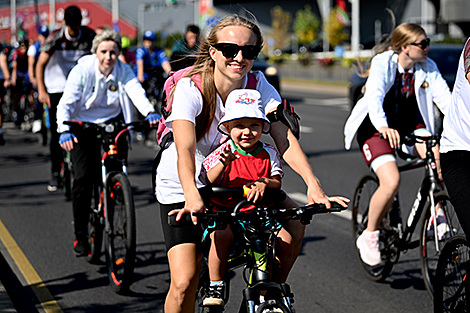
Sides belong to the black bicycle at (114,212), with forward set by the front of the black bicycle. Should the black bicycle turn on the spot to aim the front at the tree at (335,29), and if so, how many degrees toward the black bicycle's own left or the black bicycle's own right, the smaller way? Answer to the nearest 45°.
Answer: approximately 180°

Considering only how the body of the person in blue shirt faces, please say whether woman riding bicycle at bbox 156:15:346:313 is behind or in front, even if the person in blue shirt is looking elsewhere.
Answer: in front

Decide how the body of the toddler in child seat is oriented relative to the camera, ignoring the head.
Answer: toward the camera

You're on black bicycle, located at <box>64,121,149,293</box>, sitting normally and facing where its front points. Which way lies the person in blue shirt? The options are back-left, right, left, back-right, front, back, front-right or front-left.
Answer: back

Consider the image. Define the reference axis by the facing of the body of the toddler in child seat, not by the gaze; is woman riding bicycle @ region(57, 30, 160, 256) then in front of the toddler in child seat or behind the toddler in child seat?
behind

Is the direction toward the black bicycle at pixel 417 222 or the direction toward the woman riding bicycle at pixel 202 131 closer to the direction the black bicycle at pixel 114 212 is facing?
the woman riding bicycle

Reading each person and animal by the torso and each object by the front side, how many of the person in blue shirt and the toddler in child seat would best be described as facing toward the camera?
2

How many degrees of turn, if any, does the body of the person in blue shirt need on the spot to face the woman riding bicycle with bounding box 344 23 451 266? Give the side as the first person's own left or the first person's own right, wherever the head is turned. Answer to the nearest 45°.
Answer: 0° — they already face them

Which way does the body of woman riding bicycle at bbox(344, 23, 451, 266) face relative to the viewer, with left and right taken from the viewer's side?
facing the viewer and to the right of the viewer

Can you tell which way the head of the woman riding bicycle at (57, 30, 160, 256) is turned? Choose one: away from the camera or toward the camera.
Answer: toward the camera

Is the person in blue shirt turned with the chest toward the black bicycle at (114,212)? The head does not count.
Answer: yes

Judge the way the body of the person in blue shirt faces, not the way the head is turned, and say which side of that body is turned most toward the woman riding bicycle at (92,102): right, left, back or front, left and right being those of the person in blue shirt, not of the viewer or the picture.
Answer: front

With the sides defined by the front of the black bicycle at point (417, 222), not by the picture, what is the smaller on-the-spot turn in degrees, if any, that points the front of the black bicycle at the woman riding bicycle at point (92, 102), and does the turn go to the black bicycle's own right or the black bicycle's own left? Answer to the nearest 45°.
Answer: approximately 135° to the black bicycle's own right

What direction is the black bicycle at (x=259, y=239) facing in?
toward the camera

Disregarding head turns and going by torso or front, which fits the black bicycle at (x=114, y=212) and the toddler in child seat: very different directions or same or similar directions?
same or similar directions

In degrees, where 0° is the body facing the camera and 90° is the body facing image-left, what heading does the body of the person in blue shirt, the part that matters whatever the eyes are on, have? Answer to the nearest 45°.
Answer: approximately 0°

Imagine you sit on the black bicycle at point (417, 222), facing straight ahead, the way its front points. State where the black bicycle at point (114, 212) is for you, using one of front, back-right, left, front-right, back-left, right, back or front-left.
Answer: back-right
